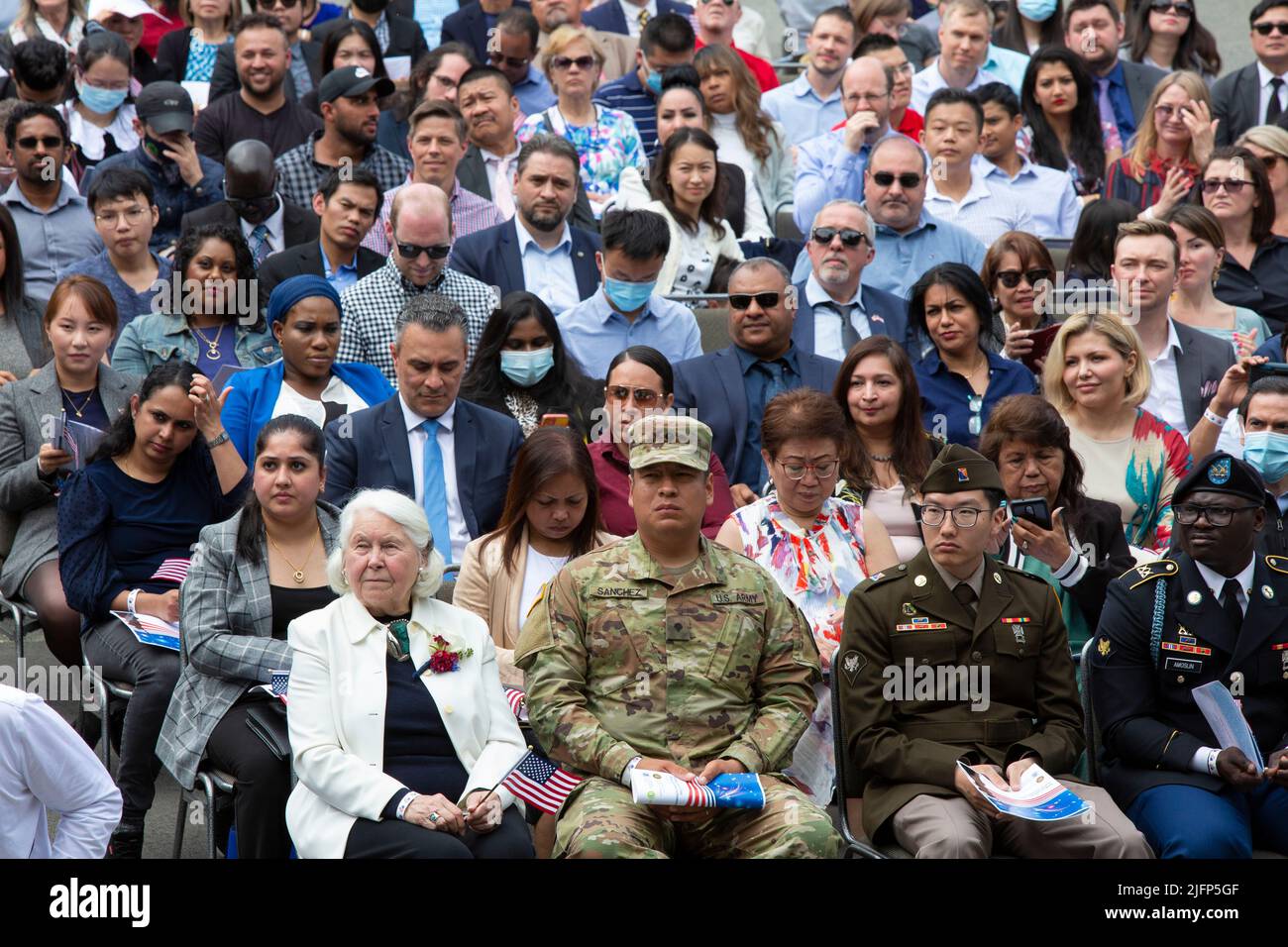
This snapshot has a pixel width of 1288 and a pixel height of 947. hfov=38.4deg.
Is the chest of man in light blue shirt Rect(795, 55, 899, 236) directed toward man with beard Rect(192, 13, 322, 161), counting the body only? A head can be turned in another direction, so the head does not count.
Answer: no

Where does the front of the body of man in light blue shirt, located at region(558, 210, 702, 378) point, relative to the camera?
toward the camera

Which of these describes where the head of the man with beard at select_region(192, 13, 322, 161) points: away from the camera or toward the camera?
toward the camera

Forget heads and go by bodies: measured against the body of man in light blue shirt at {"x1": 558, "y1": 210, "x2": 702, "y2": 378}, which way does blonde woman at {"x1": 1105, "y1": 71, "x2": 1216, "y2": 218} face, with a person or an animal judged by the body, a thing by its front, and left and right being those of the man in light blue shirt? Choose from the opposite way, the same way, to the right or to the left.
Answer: the same way

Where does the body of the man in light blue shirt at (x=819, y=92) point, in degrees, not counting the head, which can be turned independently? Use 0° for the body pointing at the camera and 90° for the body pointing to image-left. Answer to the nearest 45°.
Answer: approximately 0°

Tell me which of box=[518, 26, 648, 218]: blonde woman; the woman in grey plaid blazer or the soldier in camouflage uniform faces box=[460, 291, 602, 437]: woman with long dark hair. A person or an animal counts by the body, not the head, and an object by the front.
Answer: the blonde woman

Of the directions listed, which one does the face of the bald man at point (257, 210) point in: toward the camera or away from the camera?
toward the camera

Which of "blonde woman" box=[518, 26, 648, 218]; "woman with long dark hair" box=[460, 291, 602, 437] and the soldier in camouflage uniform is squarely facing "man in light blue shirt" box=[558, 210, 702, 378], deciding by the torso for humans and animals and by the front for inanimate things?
the blonde woman

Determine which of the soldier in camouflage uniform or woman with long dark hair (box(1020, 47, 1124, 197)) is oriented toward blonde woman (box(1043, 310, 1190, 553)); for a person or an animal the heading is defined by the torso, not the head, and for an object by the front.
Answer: the woman with long dark hair

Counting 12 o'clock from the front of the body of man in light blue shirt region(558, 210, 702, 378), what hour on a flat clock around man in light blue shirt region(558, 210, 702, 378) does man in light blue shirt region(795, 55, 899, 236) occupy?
man in light blue shirt region(795, 55, 899, 236) is roughly at 7 o'clock from man in light blue shirt region(558, 210, 702, 378).

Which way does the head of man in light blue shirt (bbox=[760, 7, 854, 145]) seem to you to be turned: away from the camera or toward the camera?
toward the camera

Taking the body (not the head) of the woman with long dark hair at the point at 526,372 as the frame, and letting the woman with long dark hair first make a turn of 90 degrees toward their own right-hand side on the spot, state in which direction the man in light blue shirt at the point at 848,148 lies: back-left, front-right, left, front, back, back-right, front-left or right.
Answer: back-right

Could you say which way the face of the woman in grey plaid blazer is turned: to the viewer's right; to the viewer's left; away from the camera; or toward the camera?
toward the camera

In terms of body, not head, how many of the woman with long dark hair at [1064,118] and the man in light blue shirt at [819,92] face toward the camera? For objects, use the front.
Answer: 2

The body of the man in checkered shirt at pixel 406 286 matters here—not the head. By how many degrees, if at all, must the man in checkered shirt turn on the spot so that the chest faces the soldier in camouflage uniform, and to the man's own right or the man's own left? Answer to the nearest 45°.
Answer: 0° — they already face them

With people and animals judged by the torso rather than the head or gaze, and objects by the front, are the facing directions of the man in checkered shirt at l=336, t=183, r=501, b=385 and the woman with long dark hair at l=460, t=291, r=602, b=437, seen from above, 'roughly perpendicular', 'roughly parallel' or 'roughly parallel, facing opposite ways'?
roughly parallel

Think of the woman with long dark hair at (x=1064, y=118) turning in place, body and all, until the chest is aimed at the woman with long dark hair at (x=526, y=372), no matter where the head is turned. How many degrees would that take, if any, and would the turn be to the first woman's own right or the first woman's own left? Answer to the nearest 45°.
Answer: approximately 45° to the first woman's own right

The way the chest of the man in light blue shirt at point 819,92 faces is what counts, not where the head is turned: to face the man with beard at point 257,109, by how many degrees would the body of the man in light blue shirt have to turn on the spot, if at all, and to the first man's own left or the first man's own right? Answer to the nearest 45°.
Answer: approximately 45° to the first man's own right

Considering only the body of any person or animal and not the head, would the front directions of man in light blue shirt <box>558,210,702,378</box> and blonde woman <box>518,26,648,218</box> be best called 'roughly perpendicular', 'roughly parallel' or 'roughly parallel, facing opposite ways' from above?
roughly parallel

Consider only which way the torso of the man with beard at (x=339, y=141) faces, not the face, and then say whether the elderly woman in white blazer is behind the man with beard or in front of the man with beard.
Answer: in front

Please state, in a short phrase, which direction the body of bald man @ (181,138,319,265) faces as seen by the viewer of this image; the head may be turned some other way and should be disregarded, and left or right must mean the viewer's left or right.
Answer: facing the viewer
